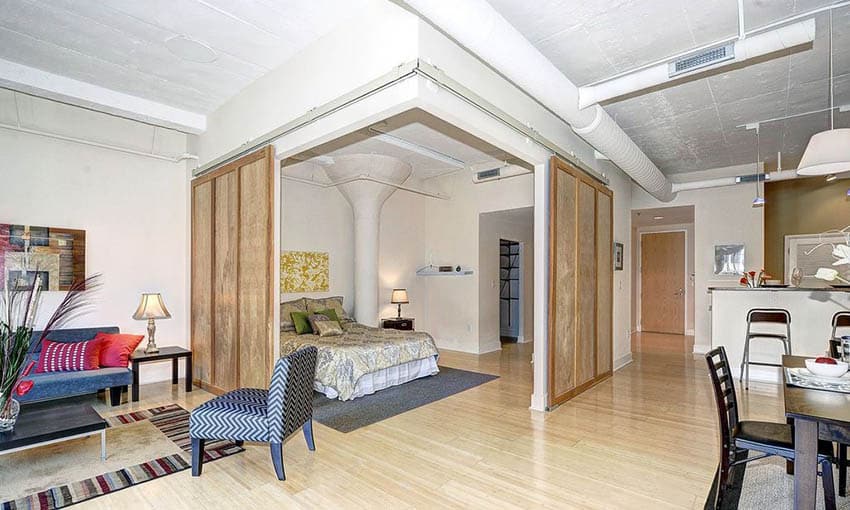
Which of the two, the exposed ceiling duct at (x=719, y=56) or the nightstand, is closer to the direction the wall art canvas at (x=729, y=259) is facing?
the exposed ceiling duct

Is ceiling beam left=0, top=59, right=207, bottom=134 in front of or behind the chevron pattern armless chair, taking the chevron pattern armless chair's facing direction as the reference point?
in front

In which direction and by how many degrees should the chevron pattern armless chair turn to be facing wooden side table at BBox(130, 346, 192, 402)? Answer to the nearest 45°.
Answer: approximately 45° to its right

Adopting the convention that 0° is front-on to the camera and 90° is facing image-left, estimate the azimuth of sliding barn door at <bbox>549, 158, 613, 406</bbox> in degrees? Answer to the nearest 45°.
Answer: approximately 315°

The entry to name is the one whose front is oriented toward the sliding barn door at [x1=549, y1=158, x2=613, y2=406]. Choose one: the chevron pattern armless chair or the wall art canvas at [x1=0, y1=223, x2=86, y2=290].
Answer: the wall art canvas

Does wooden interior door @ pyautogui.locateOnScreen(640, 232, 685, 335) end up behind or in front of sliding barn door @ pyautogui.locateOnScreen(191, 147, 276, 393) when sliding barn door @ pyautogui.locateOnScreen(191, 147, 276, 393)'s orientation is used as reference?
behind

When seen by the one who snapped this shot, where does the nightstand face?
facing the viewer and to the right of the viewer

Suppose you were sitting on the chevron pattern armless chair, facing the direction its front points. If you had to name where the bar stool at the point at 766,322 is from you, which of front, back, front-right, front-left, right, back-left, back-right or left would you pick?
back-right

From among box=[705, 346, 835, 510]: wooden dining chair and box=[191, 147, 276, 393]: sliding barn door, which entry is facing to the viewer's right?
the wooden dining chair

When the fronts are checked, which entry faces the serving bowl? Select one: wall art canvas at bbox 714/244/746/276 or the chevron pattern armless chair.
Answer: the wall art canvas

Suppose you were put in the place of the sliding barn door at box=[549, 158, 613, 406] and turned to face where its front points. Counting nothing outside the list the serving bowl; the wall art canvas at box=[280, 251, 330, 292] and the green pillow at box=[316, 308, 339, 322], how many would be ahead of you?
1

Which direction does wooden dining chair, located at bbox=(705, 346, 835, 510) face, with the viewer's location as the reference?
facing to the right of the viewer

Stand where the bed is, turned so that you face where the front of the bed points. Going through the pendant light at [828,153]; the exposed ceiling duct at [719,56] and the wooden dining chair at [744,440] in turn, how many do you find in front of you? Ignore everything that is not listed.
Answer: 3

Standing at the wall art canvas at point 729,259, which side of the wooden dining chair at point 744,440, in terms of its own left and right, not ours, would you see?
left

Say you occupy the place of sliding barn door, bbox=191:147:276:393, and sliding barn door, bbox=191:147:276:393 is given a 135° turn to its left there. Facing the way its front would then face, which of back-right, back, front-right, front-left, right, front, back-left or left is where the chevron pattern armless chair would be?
right

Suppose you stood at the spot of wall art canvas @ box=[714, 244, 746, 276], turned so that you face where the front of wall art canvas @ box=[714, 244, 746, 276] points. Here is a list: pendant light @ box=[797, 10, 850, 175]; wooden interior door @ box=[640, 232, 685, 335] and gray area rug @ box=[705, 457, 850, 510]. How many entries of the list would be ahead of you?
2
